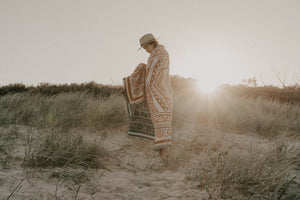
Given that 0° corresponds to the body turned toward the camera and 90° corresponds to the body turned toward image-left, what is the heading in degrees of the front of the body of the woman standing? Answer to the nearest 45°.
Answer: approximately 90°

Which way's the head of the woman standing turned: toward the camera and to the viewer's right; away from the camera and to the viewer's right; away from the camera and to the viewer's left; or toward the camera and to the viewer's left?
toward the camera and to the viewer's left
